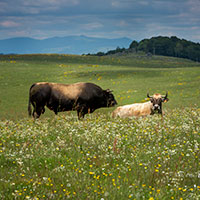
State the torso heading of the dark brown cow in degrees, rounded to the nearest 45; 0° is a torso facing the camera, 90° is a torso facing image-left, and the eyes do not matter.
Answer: approximately 270°

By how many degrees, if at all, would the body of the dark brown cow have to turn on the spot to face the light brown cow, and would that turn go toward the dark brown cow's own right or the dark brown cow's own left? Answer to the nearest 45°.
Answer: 0° — it already faces it
